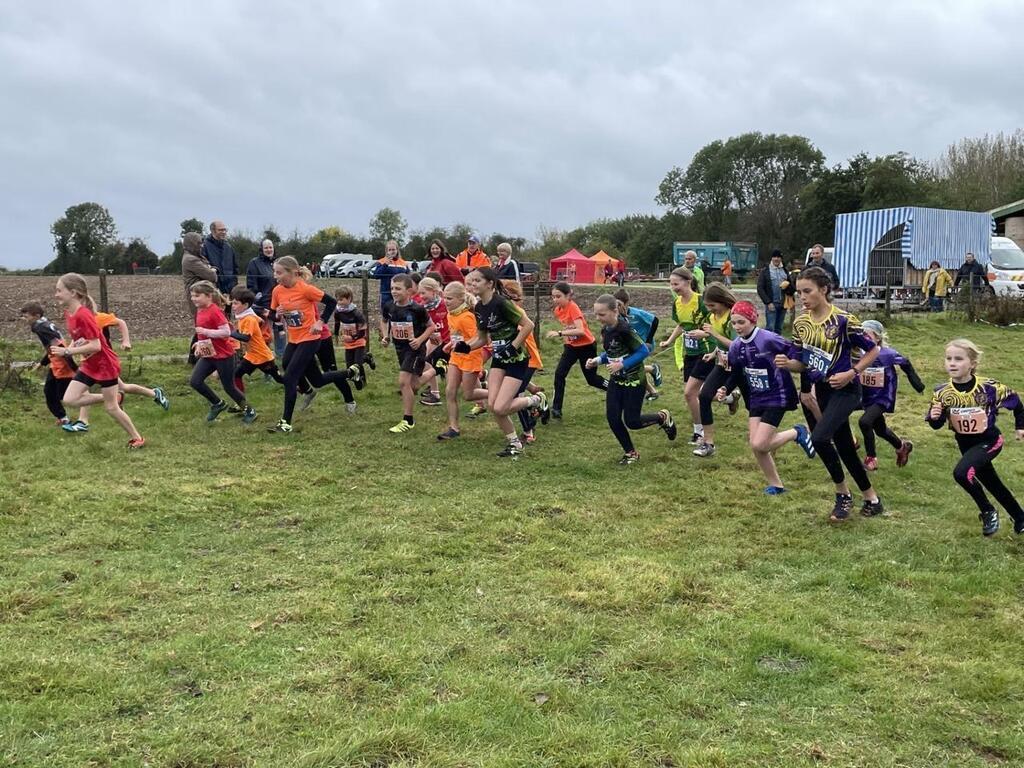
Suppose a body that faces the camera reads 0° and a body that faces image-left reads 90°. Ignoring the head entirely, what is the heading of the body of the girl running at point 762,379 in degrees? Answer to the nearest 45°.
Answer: approximately 45°

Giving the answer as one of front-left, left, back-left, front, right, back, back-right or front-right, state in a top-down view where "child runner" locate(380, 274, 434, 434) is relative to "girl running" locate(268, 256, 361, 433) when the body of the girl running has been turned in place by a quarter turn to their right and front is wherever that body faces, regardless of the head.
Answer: back-right

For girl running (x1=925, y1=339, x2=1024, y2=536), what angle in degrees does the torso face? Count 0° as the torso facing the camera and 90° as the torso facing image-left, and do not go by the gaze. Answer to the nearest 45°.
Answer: approximately 45°

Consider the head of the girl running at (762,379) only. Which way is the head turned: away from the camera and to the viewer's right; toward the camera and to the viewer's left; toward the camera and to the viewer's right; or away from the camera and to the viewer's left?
toward the camera and to the viewer's left

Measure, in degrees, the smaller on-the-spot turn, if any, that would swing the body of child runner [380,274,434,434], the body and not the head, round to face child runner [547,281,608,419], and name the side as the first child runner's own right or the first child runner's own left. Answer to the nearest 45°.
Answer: approximately 135° to the first child runner's own left

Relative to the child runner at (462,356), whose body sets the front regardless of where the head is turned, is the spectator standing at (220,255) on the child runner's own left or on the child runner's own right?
on the child runner's own right

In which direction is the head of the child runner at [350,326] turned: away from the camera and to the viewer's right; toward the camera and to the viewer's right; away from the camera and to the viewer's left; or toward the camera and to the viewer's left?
toward the camera and to the viewer's left

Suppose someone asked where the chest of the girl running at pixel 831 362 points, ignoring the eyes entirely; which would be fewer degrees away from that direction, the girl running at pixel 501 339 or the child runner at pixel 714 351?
the girl running

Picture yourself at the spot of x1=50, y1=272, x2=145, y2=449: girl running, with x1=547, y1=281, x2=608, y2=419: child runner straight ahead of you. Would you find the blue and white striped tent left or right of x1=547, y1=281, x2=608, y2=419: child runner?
left

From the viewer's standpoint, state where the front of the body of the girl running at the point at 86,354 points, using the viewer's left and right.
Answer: facing to the left of the viewer

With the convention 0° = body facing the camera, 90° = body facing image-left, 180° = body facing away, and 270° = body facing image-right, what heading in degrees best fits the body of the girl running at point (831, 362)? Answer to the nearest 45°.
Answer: approximately 45°

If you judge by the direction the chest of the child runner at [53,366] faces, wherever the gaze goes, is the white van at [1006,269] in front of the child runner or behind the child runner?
behind

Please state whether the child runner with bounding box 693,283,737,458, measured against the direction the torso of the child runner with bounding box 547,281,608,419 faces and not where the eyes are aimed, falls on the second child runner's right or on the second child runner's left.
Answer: on the second child runner's left
